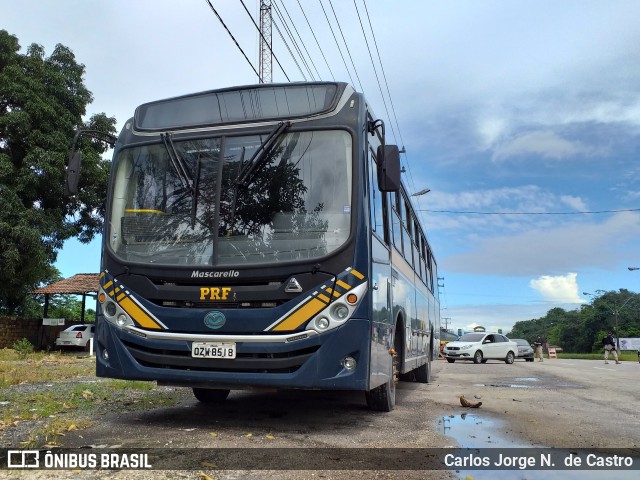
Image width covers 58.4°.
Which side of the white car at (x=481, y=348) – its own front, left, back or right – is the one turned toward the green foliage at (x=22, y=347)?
front

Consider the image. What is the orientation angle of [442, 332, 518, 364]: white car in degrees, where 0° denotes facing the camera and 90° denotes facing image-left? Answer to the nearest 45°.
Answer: approximately 45°

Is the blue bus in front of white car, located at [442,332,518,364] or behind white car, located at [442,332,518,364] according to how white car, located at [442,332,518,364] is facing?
in front

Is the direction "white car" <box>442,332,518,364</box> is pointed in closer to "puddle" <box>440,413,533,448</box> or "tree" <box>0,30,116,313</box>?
the tree

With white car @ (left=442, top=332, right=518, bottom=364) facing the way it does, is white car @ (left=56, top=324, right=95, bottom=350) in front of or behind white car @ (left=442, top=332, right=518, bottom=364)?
in front

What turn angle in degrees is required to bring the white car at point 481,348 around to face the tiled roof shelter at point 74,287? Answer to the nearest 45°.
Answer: approximately 45° to its right
